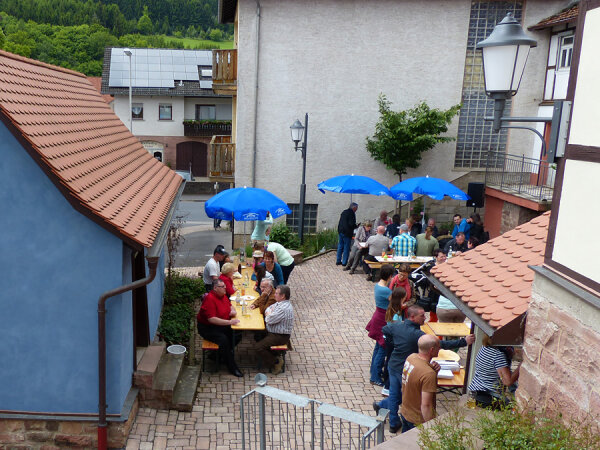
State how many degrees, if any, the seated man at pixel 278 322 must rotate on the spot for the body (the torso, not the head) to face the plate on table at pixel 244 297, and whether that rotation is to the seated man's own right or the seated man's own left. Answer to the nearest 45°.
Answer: approximately 45° to the seated man's own right

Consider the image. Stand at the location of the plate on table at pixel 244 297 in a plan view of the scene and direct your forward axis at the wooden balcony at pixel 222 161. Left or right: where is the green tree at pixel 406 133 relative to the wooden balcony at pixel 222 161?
right

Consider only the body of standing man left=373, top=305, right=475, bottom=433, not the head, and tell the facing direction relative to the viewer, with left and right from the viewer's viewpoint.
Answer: facing to the right of the viewer

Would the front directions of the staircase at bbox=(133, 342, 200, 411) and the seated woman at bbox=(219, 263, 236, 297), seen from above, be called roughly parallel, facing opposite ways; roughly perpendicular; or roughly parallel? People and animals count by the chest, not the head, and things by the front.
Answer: roughly parallel

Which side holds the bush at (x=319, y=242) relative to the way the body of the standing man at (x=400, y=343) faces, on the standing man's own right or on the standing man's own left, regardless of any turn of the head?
on the standing man's own left

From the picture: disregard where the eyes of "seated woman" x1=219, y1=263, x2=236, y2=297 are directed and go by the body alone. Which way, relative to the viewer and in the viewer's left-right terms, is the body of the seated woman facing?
facing to the right of the viewer

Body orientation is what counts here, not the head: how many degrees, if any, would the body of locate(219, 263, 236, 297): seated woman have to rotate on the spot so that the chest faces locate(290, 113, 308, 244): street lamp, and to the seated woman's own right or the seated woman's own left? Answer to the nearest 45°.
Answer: approximately 90° to the seated woman's own left

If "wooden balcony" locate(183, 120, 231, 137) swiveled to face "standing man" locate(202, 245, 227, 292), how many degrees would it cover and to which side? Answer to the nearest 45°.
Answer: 0° — it already faces them

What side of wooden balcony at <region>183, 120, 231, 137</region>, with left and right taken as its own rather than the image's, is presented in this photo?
front

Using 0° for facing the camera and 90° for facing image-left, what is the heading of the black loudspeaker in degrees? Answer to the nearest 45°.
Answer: approximately 0°

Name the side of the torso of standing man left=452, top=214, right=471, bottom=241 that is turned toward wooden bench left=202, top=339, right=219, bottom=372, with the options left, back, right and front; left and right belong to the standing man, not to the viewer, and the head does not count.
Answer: front

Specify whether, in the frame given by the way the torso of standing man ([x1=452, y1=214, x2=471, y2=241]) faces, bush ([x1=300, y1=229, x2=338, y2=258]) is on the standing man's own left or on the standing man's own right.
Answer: on the standing man's own right

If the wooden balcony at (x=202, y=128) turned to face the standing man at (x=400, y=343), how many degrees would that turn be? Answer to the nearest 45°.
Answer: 0° — it already faces them

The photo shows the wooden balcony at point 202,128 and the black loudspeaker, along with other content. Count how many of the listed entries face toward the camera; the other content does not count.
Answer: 2

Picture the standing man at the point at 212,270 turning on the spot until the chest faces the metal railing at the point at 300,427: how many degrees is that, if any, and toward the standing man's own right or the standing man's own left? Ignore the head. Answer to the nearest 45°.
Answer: approximately 90° to the standing man's own right

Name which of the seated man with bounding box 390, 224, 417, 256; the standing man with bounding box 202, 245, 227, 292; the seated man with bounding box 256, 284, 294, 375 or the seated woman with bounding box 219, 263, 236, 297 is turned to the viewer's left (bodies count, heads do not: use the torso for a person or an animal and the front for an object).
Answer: the seated man with bounding box 256, 284, 294, 375

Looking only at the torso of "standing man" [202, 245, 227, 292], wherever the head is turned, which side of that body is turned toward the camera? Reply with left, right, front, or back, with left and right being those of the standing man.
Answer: right

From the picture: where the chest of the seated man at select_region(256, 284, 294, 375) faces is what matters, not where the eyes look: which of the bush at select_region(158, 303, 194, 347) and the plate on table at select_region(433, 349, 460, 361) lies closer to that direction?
the bush

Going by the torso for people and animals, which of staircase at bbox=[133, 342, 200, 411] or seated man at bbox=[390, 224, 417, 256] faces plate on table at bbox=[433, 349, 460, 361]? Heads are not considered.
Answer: the staircase

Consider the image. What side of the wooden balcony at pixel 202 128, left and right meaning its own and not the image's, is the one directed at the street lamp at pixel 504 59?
front
